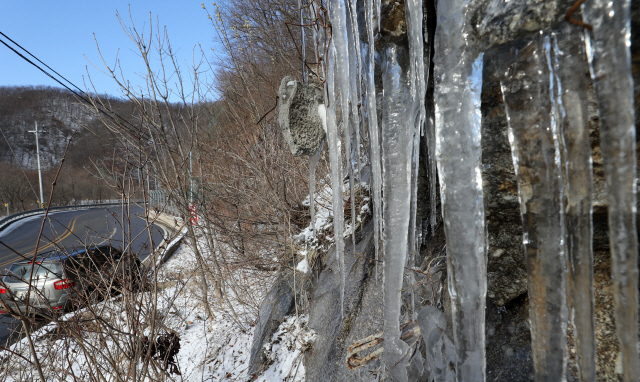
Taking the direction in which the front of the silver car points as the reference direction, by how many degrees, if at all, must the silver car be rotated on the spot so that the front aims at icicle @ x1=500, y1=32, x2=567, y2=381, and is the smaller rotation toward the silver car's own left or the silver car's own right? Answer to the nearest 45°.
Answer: approximately 135° to the silver car's own right

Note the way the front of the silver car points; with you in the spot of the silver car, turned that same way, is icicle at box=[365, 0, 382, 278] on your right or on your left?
on your right

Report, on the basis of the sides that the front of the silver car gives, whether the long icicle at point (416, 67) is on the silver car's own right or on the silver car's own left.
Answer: on the silver car's own right

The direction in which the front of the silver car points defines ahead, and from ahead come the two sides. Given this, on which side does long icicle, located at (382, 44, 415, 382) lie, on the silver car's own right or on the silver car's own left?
on the silver car's own right

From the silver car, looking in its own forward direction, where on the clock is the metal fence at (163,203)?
The metal fence is roughly at 12 o'clock from the silver car.
